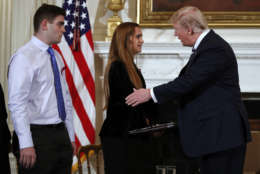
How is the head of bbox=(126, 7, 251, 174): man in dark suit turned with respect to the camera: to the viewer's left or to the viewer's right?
to the viewer's left

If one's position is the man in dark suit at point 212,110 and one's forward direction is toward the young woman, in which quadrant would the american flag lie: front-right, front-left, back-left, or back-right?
front-right

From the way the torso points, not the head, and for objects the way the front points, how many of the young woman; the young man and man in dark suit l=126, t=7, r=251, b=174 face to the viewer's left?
1

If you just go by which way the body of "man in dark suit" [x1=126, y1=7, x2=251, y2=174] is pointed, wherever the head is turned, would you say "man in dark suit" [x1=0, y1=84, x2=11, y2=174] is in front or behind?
in front

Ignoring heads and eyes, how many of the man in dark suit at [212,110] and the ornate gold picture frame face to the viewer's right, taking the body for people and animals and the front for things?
0

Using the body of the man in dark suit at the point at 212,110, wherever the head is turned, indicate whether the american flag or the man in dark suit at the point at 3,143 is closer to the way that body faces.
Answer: the man in dark suit

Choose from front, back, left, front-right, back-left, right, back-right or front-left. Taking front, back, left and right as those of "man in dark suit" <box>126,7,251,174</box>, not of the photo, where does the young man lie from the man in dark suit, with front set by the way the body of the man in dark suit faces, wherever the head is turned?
front

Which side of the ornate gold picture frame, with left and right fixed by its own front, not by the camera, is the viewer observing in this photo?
front

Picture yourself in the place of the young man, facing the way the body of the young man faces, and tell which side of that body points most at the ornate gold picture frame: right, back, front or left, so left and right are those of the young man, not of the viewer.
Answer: left

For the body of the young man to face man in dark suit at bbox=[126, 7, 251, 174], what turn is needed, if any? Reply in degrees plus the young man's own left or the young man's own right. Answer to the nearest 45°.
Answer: approximately 45° to the young man's own left

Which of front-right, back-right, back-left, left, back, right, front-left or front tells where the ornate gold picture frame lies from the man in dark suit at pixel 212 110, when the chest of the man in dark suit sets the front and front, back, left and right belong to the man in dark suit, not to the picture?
right

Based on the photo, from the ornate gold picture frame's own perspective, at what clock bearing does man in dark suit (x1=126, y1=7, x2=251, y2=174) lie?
The man in dark suit is roughly at 12 o'clock from the ornate gold picture frame.

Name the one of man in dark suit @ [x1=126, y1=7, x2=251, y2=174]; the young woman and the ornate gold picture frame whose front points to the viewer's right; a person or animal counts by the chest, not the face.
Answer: the young woman

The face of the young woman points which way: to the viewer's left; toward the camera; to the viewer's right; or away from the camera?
to the viewer's right

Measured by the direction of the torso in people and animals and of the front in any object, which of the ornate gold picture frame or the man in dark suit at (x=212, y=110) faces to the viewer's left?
the man in dark suit

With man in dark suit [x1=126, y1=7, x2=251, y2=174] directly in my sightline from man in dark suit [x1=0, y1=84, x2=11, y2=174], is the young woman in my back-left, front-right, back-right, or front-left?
front-left

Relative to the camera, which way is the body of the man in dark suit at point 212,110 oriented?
to the viewer's left

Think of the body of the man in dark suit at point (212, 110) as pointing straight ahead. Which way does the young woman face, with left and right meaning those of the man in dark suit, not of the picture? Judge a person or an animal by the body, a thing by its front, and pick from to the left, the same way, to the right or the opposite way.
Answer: the opposite way

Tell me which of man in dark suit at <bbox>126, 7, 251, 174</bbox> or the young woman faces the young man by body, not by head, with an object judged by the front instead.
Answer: the man in dark suit
